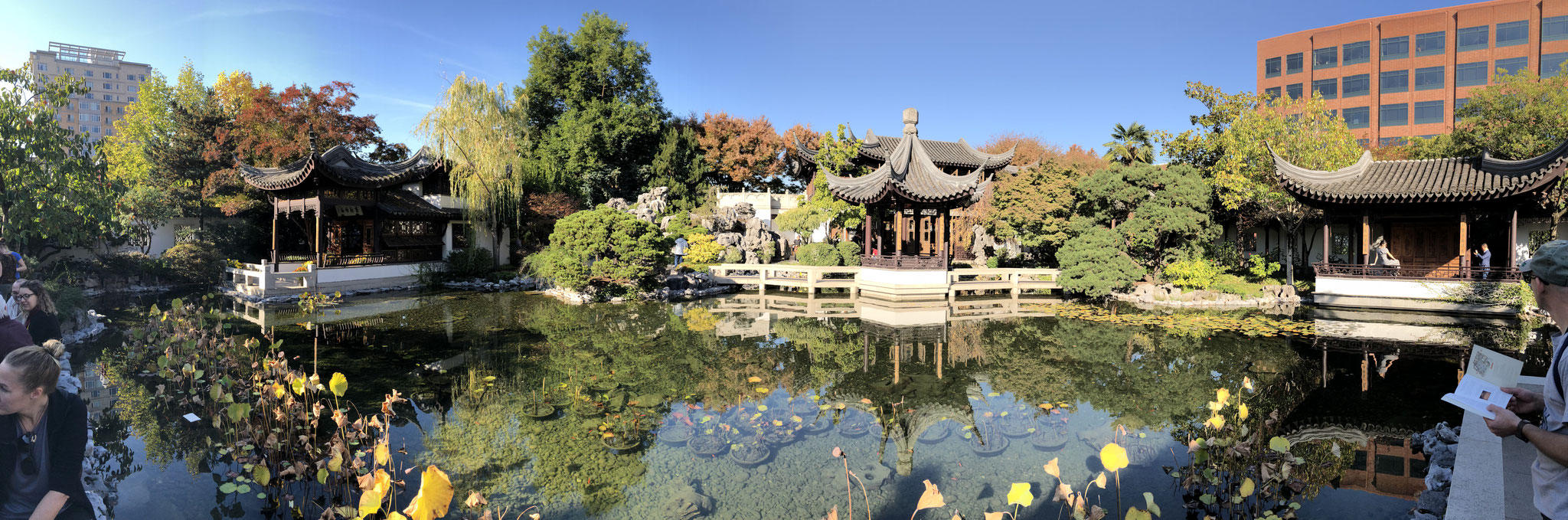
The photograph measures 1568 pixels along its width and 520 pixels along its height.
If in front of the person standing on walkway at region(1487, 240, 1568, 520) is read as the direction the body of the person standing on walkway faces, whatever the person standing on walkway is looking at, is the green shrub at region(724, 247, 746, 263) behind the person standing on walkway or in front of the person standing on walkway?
in front

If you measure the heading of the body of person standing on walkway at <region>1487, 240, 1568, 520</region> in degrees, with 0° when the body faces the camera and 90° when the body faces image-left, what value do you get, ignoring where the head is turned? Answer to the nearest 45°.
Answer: approximately 90°

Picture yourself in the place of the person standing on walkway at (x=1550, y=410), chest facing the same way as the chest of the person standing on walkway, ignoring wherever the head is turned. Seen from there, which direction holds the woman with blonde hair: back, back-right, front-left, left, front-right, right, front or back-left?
front-left

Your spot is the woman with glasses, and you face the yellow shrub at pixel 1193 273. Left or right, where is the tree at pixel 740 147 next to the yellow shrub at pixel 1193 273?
left

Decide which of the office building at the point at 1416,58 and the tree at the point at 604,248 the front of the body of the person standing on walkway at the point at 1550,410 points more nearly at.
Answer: the tree

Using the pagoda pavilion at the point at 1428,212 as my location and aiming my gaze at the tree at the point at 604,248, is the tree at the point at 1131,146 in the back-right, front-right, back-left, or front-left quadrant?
front-right

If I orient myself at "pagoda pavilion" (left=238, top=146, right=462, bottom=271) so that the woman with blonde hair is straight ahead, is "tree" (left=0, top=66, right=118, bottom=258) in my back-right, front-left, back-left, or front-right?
front-right

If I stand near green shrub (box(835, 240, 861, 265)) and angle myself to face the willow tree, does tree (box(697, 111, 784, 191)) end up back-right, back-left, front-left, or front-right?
front-right

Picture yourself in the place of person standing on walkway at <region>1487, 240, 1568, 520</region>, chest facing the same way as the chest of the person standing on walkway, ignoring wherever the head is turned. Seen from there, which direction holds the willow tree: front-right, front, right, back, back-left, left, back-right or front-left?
front

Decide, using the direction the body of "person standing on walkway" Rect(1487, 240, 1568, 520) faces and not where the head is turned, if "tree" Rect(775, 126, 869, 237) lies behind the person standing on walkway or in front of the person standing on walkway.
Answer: in front

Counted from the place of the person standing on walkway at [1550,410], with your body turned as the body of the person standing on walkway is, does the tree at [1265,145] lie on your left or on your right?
on your right

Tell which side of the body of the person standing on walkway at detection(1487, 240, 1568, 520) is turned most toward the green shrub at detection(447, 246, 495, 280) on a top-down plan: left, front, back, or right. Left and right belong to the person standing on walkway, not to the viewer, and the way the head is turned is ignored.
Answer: front

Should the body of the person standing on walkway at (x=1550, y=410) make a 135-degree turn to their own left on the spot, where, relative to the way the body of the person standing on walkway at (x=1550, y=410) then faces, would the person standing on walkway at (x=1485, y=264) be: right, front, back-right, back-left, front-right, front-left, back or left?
back-left

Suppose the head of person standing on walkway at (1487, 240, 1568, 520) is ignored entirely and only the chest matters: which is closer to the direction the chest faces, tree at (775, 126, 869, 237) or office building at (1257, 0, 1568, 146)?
the tree

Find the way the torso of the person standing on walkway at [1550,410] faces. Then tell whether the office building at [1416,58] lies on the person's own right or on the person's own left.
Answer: on the person's own right

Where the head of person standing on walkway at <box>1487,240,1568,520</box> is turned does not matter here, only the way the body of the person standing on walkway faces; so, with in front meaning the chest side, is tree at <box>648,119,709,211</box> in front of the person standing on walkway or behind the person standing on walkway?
in front
